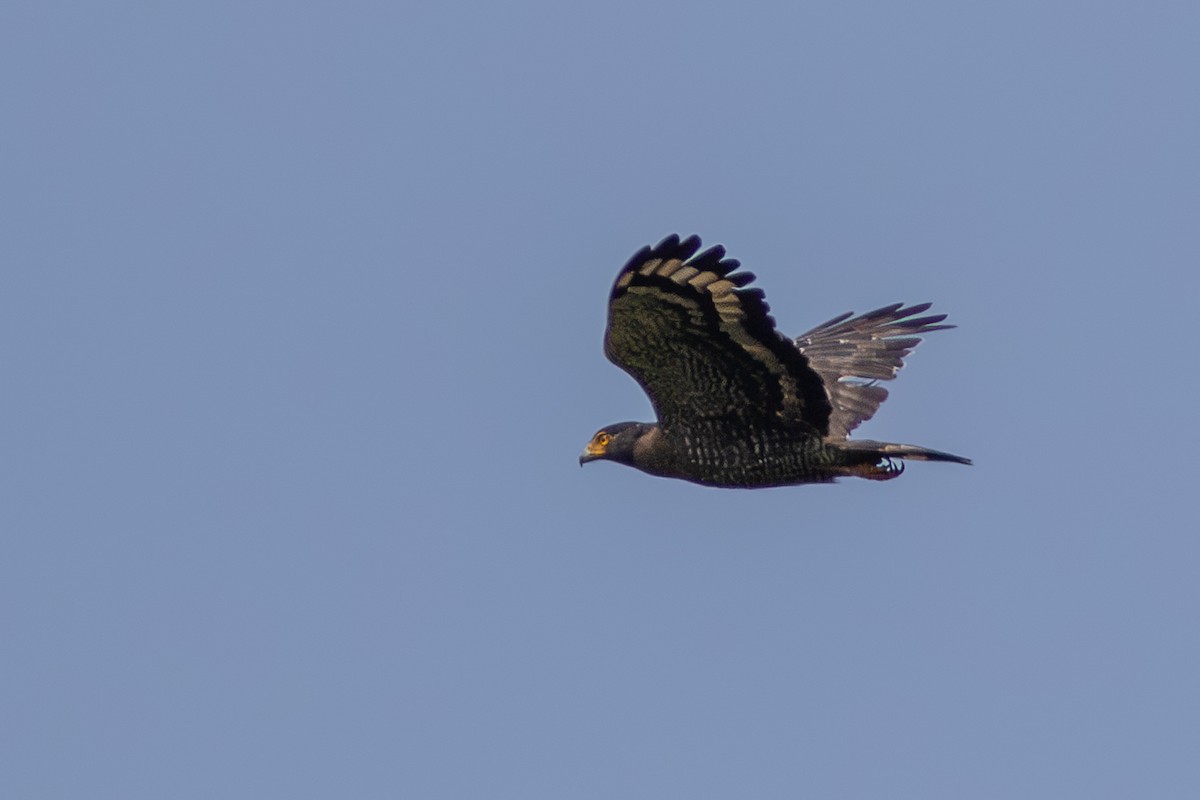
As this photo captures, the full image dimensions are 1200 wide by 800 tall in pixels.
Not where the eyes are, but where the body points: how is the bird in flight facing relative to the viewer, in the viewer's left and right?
facing to the left of the viewer
